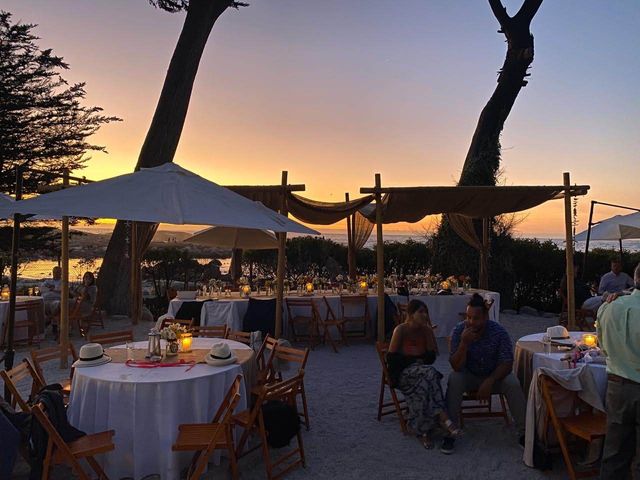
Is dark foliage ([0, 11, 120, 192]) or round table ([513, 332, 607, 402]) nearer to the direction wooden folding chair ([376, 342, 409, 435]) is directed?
the round table

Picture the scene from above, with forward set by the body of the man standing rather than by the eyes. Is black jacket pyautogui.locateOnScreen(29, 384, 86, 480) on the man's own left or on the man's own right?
on the man's own left

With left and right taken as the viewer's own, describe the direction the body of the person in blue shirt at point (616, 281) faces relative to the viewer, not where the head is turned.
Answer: facing the viewer

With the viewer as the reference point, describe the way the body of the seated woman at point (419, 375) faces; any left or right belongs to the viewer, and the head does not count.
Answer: facing the viewer and to the right of the viewer

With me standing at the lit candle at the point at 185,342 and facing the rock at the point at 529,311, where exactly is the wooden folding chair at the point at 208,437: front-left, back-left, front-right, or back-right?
back-right

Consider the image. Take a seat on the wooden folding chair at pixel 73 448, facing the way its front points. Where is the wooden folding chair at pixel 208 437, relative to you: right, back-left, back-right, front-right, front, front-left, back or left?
front

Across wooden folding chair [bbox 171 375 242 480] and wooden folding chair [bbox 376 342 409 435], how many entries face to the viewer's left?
1

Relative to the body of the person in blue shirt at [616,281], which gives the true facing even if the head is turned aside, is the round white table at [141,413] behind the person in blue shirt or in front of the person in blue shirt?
in front

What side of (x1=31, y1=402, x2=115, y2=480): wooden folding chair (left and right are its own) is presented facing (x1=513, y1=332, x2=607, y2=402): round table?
front

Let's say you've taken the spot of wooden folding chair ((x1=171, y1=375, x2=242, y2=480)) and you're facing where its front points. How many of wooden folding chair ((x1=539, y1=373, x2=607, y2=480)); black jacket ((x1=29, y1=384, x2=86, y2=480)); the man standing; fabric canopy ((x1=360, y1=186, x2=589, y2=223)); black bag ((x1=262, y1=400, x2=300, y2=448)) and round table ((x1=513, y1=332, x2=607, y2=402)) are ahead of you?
1

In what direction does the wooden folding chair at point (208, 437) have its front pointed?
to the viewer's left

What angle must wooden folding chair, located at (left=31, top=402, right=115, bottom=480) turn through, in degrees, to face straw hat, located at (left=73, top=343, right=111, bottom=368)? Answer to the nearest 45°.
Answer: approximately 90° to its left

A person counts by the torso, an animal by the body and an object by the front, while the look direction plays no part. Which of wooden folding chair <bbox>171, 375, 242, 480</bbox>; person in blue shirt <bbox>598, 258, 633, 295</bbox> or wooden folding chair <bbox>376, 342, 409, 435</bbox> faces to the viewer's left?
wooden folding chair <bbox>171, 375, 242, 480</bbox>

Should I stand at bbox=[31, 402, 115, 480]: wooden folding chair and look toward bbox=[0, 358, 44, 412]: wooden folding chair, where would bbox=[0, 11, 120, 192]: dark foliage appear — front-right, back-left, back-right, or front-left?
front-right

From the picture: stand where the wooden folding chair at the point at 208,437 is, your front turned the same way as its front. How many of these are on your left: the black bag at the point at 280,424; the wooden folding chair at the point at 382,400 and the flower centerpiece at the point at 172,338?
0

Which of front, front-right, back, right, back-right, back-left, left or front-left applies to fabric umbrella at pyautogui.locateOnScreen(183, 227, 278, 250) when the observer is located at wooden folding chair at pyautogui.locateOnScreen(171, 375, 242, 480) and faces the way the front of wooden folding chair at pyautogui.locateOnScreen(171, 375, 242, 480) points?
right

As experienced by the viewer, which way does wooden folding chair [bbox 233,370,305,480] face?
facing away from the viewer and to the left of the viewer

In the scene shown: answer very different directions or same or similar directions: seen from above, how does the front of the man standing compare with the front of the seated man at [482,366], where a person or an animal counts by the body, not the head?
very different directions

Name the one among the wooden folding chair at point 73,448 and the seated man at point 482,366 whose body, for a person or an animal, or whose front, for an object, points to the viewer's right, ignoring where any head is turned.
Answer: the wooden folding chair
